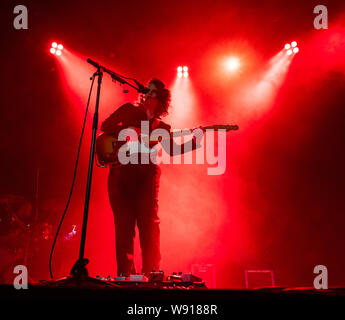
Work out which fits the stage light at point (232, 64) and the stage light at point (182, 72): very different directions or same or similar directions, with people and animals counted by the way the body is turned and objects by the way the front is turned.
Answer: same or similar directions

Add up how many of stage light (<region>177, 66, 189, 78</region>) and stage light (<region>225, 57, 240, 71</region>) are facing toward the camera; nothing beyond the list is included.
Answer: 2

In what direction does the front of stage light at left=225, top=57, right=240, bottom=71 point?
toward the camera

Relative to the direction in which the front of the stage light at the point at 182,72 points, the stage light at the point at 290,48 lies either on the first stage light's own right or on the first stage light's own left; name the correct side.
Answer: on the first stage light's own left

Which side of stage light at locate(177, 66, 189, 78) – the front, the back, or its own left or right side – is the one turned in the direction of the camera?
front
